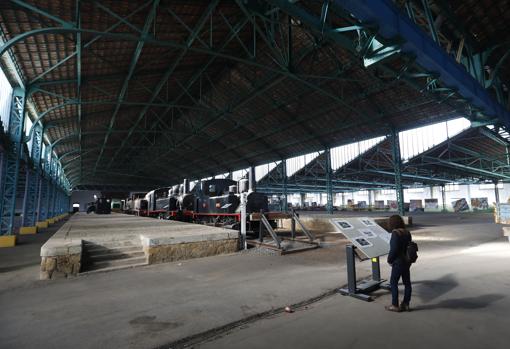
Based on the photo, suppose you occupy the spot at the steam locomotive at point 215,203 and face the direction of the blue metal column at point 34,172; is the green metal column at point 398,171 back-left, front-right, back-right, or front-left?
back-right

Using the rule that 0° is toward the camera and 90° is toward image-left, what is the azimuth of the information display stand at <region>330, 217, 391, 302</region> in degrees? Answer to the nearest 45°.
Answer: approximately 315°

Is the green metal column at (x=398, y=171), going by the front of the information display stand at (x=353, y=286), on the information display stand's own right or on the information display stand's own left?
on the information display stand's own left

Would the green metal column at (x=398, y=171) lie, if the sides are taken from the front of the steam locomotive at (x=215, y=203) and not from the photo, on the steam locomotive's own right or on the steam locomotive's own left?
on the steam locomotive's own left

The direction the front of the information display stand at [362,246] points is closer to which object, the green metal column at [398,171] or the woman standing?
the woman standing

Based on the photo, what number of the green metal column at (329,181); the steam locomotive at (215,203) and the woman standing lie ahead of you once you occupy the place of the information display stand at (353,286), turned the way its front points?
1

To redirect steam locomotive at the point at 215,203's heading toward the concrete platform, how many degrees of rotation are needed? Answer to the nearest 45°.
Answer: approximately 45° to its right

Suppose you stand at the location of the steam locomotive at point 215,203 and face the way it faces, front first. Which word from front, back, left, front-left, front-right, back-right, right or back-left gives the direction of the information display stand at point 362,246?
front-right

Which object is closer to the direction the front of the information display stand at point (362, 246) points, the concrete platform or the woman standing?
the woman standing

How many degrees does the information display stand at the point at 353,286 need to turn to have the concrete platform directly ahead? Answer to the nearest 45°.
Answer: approximately 135° to its right

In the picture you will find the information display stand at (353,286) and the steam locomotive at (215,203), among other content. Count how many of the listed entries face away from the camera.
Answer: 0

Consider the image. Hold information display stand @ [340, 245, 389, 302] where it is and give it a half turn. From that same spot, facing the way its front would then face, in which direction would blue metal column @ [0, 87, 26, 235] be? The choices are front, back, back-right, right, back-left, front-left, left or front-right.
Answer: front-left

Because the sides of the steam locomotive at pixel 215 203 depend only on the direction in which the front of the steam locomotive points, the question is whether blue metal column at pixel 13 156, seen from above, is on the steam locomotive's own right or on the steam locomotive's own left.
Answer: on the steam locomotive's own right

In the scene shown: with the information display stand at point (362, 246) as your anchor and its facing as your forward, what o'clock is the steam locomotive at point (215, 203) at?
The steam locomotive is roughly at 6 o'clock from the information display stand.

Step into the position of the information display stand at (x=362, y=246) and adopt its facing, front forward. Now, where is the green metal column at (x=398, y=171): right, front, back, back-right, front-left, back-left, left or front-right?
back-left

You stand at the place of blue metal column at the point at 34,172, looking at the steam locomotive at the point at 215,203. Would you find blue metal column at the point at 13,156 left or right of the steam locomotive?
right
